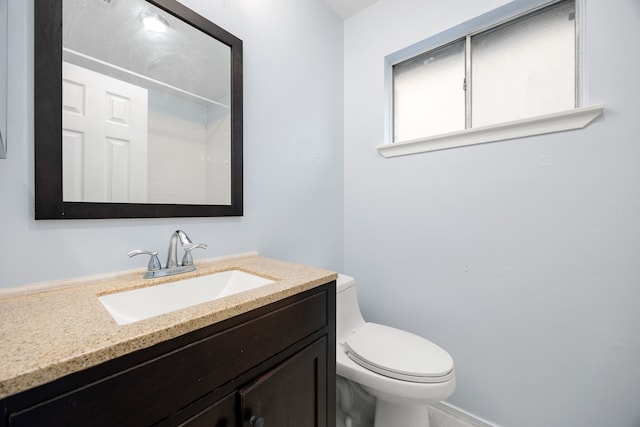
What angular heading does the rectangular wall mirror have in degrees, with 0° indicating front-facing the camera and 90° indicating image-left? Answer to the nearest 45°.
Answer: approximately 315°

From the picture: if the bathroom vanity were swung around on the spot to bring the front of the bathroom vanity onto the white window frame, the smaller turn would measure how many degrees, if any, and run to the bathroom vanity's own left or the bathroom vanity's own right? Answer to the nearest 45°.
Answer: approximately 45° to the bathroom vanity's own left

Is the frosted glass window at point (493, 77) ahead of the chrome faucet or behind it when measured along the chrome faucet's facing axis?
ahead

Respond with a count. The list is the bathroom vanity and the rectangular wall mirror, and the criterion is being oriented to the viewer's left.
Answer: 0

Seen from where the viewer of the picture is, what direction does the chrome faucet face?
facing the viewer and to the right of the viewer
